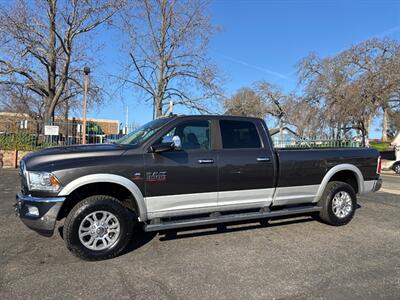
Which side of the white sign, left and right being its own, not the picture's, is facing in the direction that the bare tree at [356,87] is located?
left

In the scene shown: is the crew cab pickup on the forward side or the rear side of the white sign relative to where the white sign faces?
on the forward side

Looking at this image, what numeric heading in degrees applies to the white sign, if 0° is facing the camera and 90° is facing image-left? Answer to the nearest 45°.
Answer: approximately 0°

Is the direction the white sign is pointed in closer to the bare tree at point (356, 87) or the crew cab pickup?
the crew cab pickup
